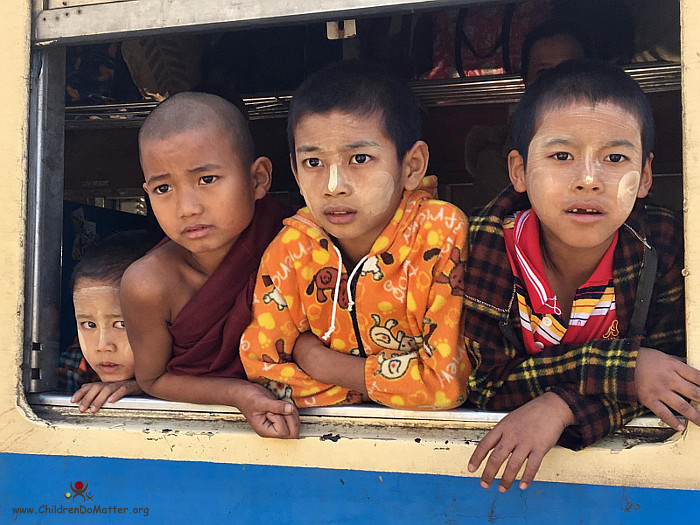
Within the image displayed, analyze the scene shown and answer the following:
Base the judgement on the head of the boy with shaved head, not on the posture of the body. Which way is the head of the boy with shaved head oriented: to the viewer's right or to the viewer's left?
to the viewer's left

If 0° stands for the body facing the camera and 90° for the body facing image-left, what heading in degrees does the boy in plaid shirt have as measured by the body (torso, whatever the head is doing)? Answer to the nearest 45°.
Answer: approximately 0°

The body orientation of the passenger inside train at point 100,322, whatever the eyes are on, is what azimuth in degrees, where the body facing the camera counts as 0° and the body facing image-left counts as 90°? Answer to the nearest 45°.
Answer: approximately 0°

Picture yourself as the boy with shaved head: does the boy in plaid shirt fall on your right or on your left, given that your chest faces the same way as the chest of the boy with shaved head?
on your left

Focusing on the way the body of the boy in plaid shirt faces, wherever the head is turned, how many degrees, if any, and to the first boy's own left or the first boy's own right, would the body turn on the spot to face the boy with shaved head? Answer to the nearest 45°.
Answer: approximately 90° to the first boy's own right
